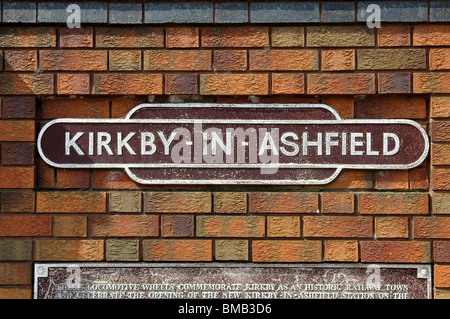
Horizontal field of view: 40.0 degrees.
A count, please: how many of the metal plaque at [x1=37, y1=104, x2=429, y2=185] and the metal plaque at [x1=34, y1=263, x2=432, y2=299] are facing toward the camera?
2

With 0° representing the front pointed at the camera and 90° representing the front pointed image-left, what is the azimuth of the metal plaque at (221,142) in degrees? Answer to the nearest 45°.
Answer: approximately 0°

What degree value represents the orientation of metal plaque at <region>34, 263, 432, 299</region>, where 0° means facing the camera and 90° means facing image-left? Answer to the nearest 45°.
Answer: approximately 0°
